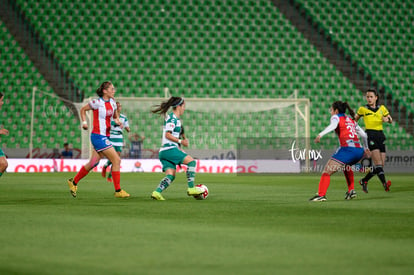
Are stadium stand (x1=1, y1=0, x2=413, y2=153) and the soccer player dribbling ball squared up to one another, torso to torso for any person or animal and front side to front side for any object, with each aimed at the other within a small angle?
no

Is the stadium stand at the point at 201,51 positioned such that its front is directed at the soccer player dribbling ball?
yes

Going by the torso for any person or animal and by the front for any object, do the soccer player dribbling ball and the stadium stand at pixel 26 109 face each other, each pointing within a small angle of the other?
no

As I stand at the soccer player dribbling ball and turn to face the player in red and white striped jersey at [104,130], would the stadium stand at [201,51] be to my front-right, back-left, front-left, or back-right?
front-right

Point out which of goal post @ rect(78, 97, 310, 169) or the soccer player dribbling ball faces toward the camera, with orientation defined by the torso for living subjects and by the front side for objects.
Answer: the goal post

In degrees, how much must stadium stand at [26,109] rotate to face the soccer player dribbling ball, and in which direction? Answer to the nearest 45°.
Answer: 0° — it already faces them

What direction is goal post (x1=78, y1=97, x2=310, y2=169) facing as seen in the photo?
toward the camera

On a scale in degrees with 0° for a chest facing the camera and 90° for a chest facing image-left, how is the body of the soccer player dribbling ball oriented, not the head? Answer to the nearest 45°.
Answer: approximately 270°

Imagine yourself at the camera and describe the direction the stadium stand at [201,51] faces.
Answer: facing the viewer

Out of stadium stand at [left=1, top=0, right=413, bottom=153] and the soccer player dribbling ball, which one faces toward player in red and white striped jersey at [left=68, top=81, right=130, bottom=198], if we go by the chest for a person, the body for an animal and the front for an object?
the stadium stand

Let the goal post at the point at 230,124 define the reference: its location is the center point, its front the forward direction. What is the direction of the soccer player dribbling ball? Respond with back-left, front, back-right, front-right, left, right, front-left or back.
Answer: front

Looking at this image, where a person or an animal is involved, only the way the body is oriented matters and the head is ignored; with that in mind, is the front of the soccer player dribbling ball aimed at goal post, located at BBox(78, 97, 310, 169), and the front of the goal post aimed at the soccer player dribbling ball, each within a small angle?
no
